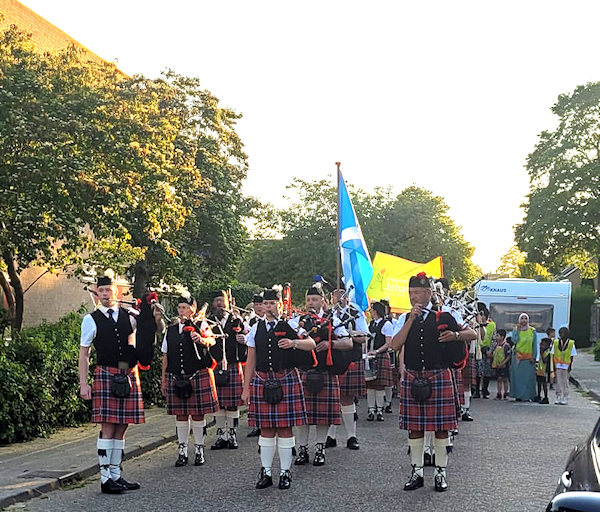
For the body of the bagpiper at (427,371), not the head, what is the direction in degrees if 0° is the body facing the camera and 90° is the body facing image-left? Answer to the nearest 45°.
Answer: approximately 0°

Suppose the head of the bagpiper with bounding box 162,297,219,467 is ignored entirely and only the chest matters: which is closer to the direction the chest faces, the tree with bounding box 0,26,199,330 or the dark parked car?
the dark parked car

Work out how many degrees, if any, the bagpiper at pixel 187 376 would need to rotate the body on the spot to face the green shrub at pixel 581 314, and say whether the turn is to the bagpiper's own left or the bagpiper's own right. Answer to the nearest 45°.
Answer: approximately 135° to the bagpiper's own left

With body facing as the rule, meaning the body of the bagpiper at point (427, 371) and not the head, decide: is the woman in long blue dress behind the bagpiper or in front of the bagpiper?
behind

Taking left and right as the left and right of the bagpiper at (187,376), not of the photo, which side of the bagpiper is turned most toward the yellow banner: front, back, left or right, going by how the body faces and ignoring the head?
back

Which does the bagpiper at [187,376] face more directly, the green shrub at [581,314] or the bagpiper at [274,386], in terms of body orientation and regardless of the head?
the bagpiper
